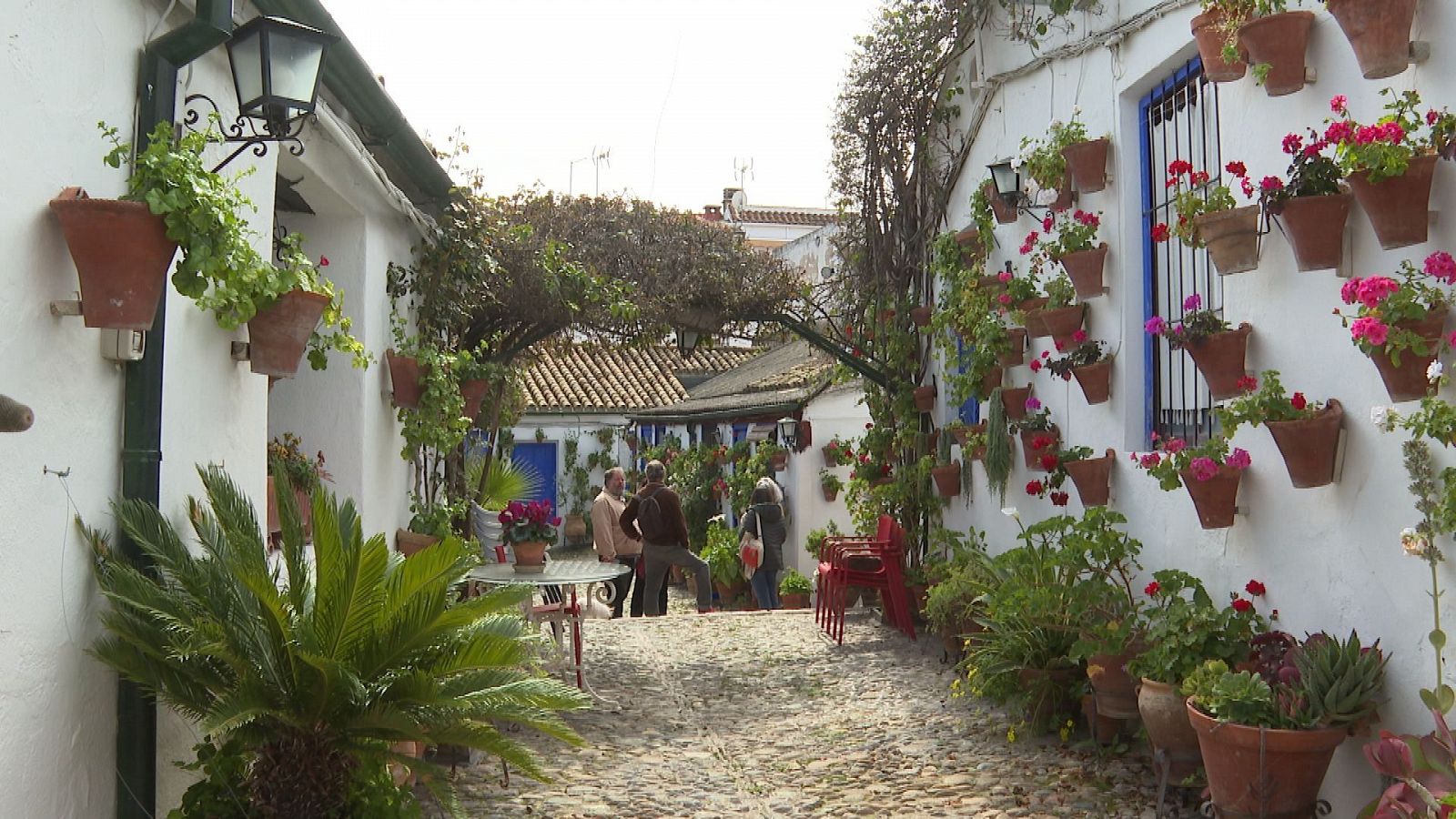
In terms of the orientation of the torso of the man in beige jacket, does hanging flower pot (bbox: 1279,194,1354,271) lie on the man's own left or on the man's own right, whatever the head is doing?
on the man's own right

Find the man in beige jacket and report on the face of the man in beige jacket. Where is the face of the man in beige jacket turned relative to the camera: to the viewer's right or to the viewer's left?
to the viewer's right

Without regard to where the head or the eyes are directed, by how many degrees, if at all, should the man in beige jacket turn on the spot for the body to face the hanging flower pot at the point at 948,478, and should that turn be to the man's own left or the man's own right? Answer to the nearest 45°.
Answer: approximately 45° to the man's own right

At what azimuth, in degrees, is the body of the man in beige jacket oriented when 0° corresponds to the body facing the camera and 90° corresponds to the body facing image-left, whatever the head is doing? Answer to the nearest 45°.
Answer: approximately 270°

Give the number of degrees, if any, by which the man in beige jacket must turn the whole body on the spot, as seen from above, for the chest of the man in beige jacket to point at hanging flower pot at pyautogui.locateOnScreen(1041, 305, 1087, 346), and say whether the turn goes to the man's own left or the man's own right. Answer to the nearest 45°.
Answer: approximately 45° to the man's own right

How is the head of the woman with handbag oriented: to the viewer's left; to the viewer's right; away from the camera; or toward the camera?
away from the camera

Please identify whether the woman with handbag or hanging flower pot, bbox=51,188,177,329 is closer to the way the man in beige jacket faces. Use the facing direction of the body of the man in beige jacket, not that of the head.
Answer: the woman with handbag

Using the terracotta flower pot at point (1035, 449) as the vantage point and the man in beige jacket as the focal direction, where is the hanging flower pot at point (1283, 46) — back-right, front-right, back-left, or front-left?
back-left

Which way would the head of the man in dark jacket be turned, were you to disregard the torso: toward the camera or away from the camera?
away from the camera

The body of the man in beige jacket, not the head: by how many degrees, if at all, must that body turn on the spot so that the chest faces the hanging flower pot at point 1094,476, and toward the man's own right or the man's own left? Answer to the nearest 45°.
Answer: approximately 45° to the man's own right

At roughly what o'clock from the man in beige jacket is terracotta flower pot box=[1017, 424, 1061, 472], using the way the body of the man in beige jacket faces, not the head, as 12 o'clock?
The terracotta flower pot is roughly at 2 o'clock from the man in beige jacket.

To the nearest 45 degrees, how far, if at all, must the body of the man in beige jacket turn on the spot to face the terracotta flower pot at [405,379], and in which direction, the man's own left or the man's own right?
approximately 90° to the man's own right

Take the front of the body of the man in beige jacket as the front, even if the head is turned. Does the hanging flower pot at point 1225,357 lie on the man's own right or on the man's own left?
on the man's own right

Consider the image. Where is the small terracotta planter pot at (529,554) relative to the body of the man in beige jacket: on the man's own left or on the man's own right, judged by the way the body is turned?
on the man's own right
